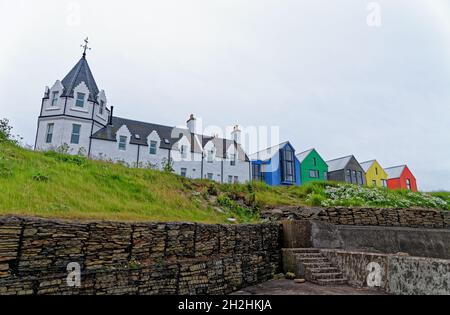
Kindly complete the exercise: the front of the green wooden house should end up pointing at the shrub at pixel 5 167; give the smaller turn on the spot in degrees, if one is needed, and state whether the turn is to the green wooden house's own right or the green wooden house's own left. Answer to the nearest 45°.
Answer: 0° — it already faces it

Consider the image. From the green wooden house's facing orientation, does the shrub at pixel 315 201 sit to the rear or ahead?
ahead

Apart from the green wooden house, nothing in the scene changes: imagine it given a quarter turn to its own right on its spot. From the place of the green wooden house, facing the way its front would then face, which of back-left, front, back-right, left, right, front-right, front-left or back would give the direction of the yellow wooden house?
back-right

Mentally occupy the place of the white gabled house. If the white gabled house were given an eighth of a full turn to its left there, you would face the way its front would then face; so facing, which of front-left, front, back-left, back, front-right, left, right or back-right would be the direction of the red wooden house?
front-left

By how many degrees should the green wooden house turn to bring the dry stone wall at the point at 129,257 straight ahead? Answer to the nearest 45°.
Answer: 0° — it already faces it

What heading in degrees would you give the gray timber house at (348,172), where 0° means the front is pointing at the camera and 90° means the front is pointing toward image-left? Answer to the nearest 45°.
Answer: approximately 315°

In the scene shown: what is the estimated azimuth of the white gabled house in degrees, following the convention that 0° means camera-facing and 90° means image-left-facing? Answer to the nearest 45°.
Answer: approximately 0°
